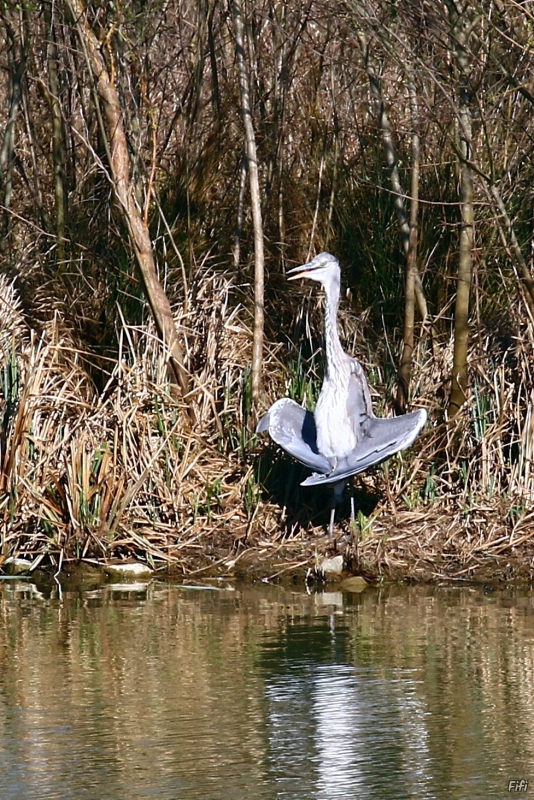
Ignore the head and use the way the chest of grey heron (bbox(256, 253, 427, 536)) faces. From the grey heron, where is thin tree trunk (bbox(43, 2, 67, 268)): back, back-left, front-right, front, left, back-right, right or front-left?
right

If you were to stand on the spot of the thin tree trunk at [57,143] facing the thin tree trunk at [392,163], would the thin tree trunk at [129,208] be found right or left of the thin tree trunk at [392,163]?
right

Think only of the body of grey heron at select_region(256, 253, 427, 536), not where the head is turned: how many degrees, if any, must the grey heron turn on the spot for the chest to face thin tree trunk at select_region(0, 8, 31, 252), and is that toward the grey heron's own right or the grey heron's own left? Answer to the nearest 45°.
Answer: approximately 90° to the grey heron's own right

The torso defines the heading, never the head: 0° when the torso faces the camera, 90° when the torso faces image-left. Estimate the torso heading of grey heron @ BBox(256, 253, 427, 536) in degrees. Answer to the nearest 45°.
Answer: approximately 45°
